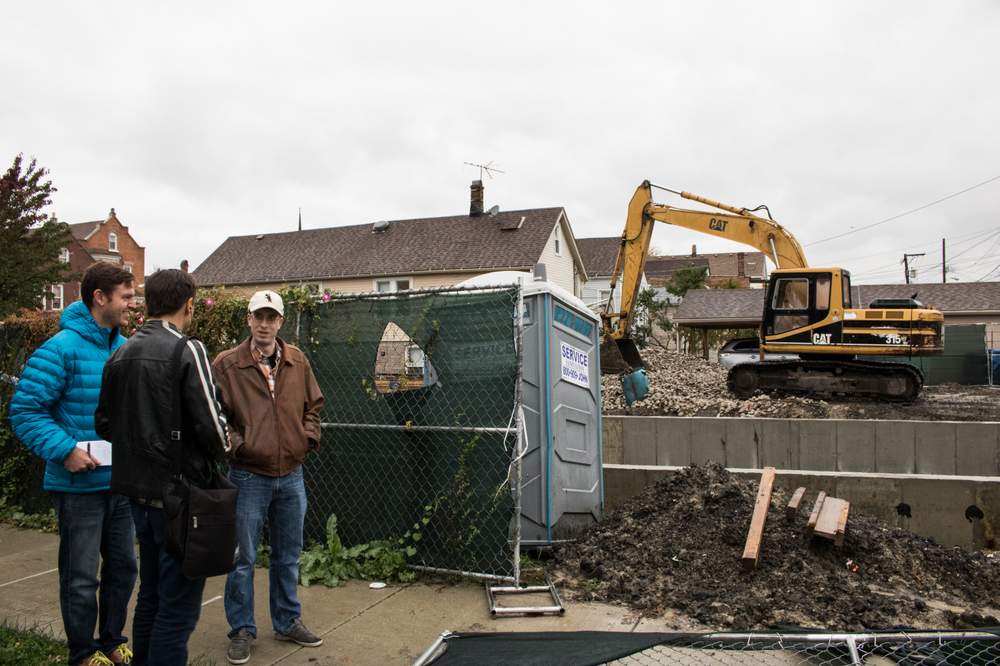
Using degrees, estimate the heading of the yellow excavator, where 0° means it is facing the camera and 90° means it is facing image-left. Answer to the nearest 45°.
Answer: approximately 90°

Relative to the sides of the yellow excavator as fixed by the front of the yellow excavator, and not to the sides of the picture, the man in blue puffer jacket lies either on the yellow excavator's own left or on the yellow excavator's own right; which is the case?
on the yellow excavator's own left

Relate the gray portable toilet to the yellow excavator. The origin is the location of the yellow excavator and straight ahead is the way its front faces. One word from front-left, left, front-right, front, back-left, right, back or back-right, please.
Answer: left

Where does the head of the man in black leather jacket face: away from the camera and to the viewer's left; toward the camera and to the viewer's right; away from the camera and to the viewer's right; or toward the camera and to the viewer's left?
away from the camera and to the viewer's right

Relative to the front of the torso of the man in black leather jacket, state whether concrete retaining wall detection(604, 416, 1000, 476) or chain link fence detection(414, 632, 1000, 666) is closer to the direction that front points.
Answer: the concrete retaining wall

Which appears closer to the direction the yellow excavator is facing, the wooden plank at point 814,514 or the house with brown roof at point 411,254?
the house with brown roof

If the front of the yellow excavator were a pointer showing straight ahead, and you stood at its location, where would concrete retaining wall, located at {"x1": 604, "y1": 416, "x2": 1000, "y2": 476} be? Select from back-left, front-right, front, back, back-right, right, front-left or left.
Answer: left

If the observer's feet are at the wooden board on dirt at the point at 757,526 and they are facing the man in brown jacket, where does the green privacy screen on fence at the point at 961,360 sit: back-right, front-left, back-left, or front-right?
back-right

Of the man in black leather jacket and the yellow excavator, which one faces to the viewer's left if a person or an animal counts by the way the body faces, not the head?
the yellow excavator

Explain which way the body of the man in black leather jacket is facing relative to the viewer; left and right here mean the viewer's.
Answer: facing away from the viewer and to the right of the viewer

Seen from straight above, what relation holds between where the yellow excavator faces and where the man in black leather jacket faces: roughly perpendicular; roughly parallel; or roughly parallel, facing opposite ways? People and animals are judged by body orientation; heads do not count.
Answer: roughly perpendicular

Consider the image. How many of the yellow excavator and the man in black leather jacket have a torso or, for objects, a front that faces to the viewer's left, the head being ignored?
1

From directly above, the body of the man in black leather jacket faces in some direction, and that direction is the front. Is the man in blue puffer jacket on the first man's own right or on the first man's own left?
on the first man's own left

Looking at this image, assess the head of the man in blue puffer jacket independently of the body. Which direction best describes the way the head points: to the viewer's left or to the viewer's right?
to the viewer's right
